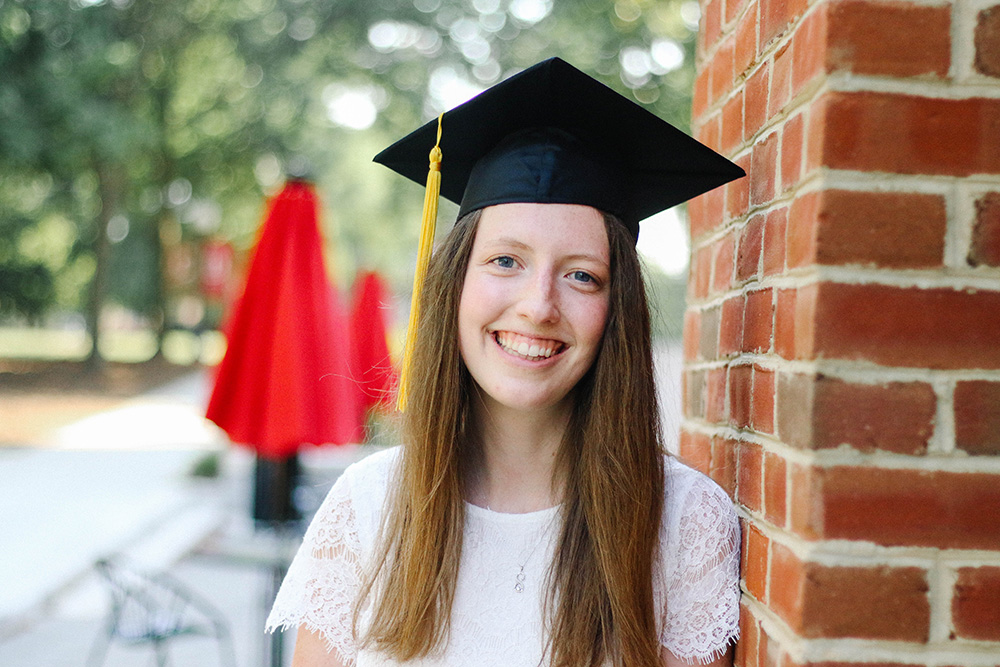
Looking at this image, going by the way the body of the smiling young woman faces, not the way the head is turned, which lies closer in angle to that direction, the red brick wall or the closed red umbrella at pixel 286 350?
the red brick wall

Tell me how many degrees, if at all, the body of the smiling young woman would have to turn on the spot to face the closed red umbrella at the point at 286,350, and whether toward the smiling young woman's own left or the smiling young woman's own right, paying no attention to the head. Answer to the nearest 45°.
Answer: approximately 135° to the smiling young woman's own right

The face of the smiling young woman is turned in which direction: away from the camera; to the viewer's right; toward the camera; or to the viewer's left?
toward the camera

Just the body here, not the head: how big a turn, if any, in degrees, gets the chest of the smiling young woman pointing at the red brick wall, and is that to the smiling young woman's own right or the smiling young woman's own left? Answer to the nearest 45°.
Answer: approximately 45° to the smiling young woman's own left

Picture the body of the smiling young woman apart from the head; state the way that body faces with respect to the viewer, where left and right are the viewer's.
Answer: facing the viewer
